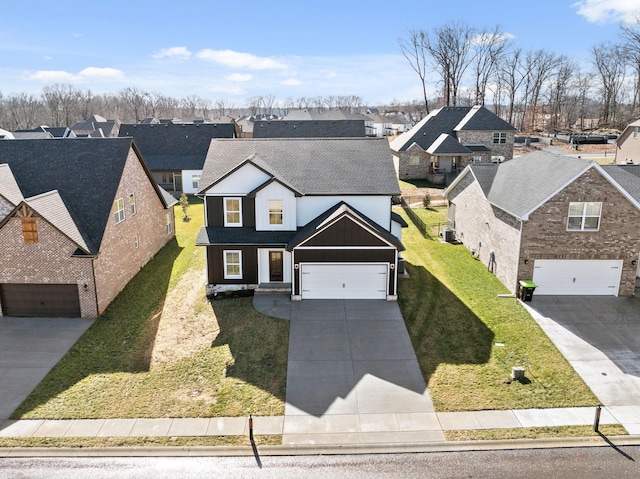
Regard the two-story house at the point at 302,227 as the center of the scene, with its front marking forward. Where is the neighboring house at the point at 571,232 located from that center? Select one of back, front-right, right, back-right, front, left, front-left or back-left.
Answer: left

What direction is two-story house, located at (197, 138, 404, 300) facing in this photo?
toward the camera

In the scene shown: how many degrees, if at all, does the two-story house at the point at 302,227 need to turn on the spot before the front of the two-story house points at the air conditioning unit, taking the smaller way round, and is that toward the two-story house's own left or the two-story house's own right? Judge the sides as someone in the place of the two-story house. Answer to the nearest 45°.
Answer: approximately 135° to the two-story house's own left

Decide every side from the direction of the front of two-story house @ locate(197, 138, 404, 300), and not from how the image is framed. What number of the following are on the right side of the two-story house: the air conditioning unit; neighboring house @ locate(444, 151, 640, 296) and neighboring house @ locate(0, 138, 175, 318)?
1

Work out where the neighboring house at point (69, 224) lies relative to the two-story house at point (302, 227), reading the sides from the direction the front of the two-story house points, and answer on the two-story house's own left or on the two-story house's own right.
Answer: on the two-story house's own right
